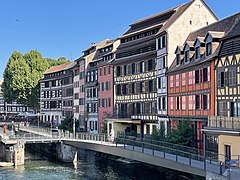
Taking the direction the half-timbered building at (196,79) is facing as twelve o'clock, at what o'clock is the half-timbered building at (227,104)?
the half-timbered building at (227,104) is roughly at 10 o'clock from the half-timbered building at (196,79).

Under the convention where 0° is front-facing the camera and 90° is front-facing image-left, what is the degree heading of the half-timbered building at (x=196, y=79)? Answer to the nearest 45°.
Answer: approximately 45°

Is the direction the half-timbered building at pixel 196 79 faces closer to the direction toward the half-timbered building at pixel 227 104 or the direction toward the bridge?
the bridge

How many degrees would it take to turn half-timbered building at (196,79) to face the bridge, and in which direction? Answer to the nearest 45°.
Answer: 0° — it already faces it
